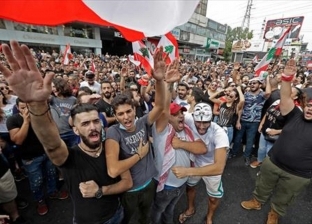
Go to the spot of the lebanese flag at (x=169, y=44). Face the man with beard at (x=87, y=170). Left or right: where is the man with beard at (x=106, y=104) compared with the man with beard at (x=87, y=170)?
right

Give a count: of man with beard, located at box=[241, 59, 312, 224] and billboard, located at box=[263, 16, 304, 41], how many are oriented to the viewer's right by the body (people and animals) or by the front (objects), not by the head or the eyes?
0

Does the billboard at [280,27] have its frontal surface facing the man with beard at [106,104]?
yes

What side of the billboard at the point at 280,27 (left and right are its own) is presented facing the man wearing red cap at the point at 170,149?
front

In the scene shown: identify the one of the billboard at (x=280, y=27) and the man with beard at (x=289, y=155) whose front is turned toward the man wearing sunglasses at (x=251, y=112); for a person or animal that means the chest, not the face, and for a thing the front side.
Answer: the billboard

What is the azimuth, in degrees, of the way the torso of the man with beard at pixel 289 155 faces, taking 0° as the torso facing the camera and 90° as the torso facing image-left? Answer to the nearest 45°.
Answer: approximately 45°

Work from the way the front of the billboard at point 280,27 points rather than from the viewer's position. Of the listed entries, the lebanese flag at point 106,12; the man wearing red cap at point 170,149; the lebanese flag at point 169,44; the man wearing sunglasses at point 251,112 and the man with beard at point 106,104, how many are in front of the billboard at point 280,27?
5

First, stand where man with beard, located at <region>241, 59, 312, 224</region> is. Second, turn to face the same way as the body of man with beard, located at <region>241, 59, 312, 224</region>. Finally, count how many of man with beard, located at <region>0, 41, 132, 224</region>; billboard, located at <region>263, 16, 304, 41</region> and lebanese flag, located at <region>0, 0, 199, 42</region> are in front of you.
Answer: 2

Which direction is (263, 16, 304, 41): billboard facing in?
toward the camera

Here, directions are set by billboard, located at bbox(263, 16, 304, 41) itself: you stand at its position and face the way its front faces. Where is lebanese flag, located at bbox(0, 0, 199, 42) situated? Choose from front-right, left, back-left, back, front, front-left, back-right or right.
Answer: front

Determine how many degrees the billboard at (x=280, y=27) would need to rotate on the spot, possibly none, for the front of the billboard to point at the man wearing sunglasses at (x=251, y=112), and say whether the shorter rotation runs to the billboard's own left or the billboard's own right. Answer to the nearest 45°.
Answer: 0° — it already faces them

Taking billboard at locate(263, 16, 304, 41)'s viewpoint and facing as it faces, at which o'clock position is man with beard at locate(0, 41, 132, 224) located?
The man with beard is roughly at 12 o'clock from the billboard.

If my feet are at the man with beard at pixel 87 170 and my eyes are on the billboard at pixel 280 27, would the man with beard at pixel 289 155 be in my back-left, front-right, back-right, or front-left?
front-right
